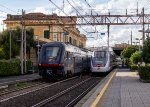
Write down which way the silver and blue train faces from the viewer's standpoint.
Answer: facing the viewer and to the left of the viewer
